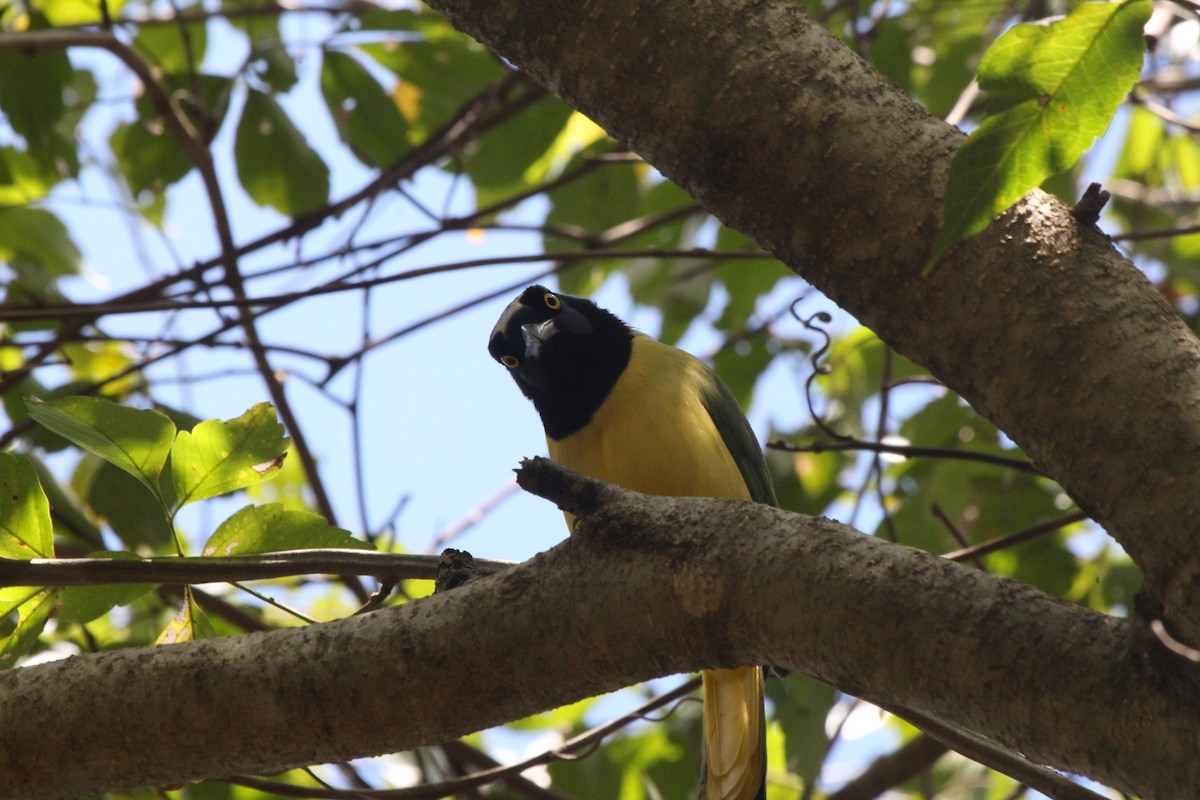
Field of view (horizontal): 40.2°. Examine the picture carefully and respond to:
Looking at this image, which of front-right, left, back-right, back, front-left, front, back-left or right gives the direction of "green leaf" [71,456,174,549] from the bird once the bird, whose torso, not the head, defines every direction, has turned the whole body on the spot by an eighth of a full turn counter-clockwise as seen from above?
right

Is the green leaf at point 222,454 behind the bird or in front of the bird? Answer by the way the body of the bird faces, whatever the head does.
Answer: in front

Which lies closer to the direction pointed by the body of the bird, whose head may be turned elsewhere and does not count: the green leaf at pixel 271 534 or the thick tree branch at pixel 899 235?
the green leaf

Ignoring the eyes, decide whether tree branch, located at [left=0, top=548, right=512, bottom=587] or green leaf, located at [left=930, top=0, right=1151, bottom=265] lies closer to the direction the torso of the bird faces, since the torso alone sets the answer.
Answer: the tree branch

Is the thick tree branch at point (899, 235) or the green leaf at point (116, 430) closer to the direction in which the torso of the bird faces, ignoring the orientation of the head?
the green leaf

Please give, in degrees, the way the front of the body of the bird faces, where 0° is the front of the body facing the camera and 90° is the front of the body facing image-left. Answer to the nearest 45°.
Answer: approximately 45°

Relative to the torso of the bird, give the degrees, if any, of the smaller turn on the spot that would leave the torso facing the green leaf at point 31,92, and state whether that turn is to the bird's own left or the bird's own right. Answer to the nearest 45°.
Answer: approximately 45° to the bird's own right

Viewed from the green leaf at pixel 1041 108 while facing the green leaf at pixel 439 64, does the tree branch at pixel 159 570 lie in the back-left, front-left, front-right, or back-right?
front-left

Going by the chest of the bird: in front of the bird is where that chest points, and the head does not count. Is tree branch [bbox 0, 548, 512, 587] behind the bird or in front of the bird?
in front
